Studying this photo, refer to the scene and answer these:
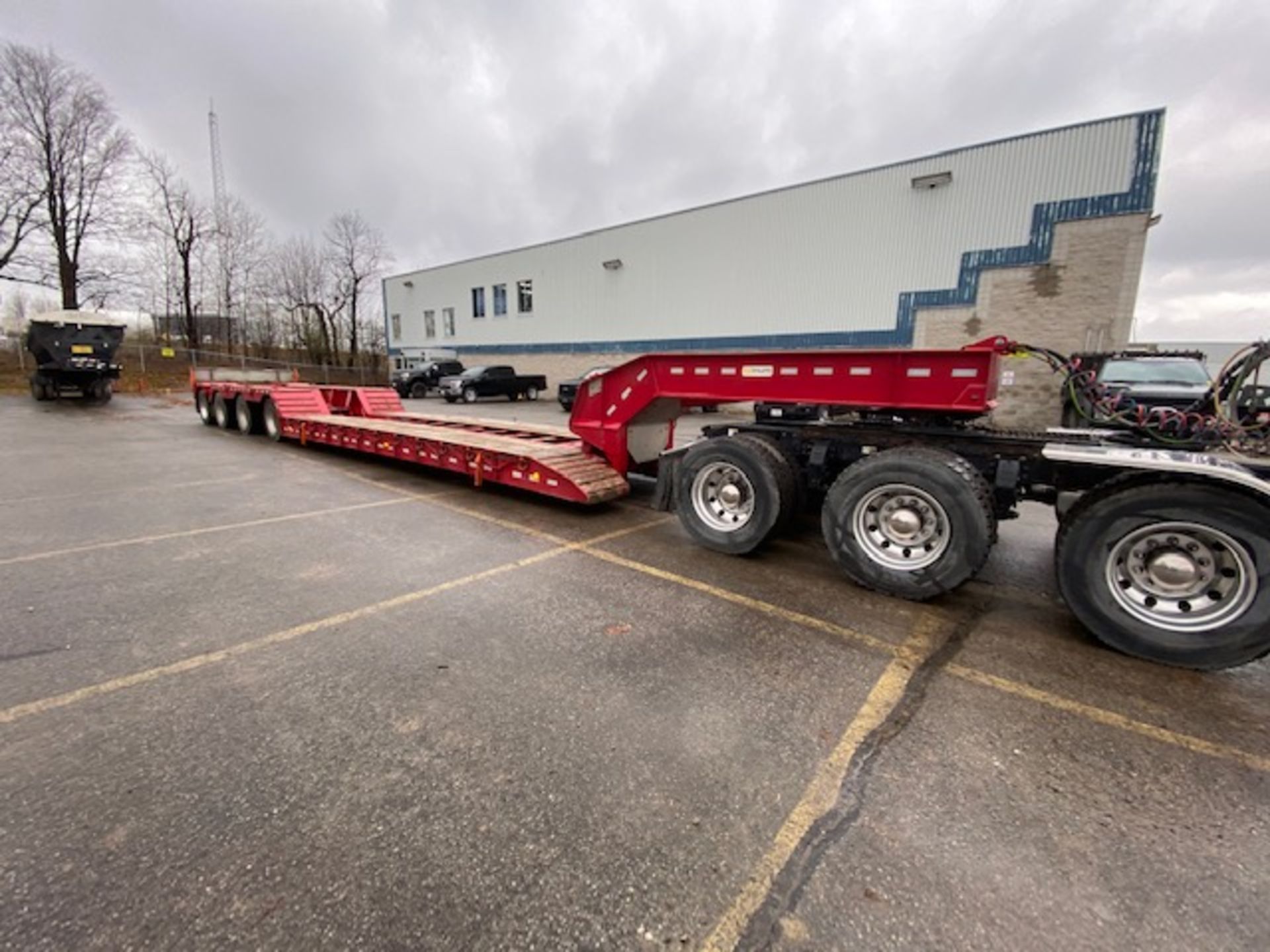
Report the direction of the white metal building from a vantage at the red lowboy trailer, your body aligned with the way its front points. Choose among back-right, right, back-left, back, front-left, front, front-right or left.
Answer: back-left

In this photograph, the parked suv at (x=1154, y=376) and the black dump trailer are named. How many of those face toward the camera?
1

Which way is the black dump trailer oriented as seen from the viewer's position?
away from the camera

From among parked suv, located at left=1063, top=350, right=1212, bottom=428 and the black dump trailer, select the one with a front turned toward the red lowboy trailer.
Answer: the parked suv

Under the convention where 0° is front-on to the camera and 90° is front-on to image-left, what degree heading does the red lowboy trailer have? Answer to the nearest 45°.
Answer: approximately 315°

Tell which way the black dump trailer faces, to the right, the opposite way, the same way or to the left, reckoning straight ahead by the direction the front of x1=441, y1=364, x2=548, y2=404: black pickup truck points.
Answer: to the right

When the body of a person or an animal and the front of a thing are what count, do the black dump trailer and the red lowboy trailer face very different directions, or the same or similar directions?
very different directions

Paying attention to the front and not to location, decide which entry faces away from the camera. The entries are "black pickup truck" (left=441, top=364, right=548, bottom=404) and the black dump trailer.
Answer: the black dump trailer

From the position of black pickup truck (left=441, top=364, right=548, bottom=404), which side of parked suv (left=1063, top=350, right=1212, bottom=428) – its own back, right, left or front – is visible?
right

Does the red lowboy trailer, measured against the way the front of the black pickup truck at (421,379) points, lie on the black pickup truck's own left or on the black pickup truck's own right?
on the black pickup truck's own left
